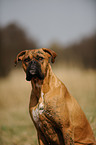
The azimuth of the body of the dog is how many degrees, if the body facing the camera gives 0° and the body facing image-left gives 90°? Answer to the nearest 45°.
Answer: approximately 45°
